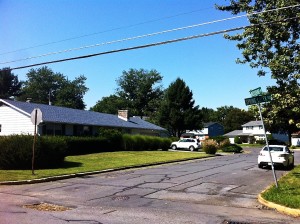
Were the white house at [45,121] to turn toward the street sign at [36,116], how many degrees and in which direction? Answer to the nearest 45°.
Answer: approximately 45° to its right

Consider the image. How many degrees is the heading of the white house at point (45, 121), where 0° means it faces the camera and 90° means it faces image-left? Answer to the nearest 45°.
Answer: approximately 315°

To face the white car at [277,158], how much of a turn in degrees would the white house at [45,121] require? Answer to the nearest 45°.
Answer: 0° — it already faces it
